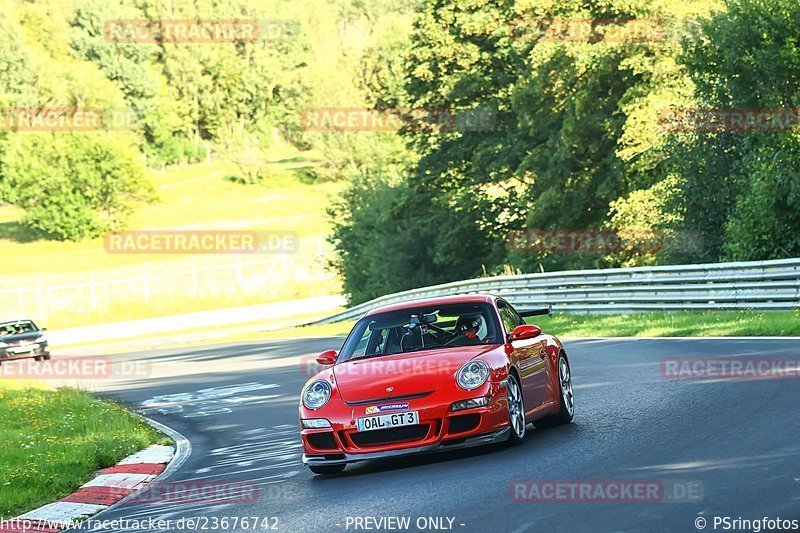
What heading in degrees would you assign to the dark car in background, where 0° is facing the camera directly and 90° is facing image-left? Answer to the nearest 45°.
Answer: approximately 315°

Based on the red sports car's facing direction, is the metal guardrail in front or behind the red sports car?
behind

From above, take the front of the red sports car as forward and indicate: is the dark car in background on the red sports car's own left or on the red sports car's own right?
on the red sports car's own right

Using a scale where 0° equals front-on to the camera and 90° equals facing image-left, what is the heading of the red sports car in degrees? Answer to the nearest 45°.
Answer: approximately 45°

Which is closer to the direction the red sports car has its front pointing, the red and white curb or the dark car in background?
the red and white curb

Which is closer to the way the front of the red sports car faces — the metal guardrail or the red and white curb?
the red and white curb
